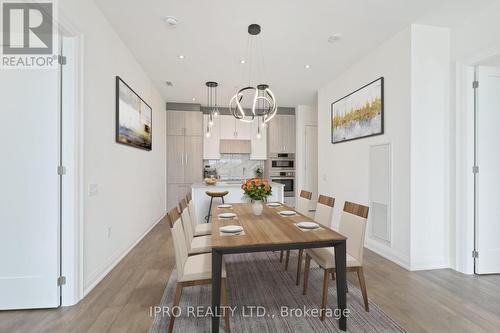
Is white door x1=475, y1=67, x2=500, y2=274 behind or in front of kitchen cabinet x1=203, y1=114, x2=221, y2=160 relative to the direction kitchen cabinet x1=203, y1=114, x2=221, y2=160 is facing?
in front

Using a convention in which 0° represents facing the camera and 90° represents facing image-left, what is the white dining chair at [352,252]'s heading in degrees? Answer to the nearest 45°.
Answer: approximately 45°

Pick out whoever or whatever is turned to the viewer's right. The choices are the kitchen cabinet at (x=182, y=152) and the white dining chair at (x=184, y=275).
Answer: the white dining chair

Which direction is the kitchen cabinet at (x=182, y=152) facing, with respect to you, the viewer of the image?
facing the viewer

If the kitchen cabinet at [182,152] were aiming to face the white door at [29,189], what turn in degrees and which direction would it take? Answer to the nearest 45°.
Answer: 0° — it already faces it

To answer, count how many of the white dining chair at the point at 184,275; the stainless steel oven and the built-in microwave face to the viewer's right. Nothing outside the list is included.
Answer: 1

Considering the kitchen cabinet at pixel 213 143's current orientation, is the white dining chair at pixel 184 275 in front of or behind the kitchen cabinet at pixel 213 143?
in front

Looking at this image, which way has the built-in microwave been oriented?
toward the camera

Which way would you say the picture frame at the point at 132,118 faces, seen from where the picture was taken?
facing the viewer and to the right of the viewer

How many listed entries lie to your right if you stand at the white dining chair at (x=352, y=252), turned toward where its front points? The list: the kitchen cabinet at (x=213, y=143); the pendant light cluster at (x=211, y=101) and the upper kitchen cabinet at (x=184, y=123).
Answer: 3

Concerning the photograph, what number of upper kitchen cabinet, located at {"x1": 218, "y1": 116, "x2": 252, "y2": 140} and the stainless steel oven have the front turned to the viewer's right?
0

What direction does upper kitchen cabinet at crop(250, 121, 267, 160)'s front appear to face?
toward the camera

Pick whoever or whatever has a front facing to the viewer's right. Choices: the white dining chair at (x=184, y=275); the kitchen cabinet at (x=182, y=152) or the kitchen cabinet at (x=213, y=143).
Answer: the white dining chair
